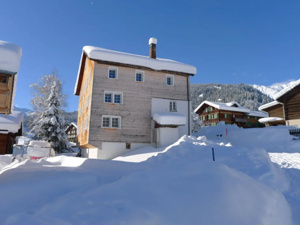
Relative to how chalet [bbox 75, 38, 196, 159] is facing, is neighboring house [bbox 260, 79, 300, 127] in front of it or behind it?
behind

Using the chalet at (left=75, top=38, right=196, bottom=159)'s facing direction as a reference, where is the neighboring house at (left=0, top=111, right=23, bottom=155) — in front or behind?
in front

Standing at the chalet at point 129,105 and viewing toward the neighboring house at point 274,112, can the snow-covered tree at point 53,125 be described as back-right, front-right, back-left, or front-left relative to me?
back-left
